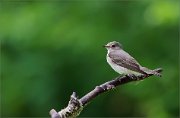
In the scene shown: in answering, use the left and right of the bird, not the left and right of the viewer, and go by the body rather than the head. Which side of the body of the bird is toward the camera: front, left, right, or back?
left
